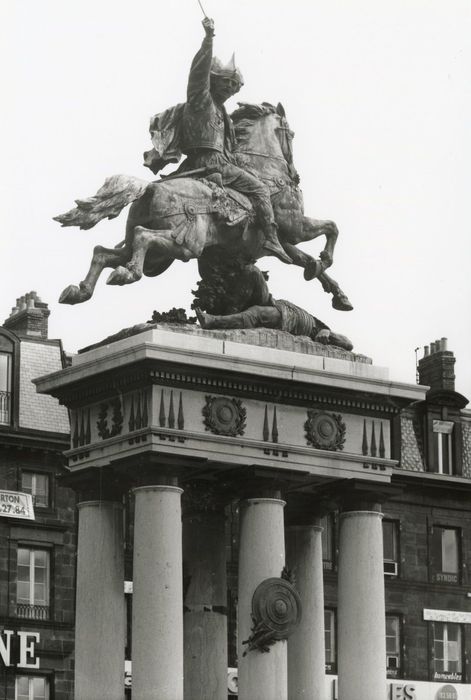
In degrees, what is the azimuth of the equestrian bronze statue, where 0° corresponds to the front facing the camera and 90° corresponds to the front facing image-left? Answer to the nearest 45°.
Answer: approximately 270°

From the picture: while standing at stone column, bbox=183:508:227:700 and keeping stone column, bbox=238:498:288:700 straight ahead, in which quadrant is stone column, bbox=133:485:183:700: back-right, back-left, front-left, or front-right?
front-right
